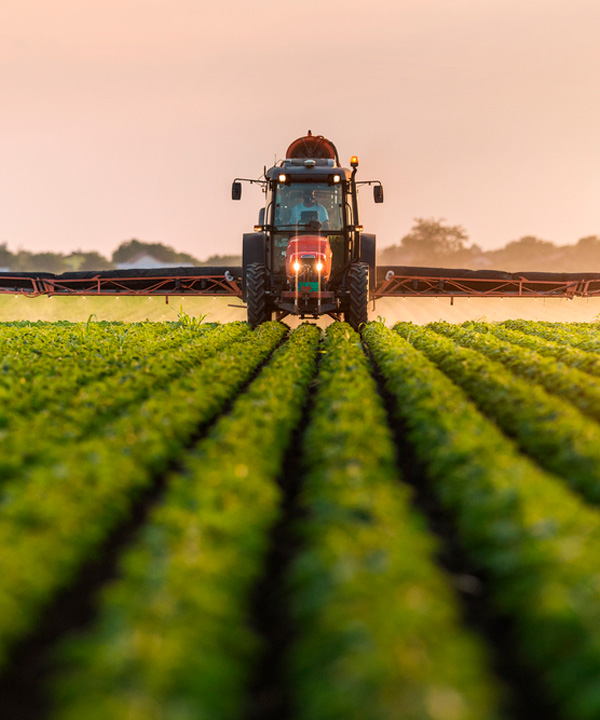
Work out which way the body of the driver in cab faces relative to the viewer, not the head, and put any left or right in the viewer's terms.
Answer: facing the viewer

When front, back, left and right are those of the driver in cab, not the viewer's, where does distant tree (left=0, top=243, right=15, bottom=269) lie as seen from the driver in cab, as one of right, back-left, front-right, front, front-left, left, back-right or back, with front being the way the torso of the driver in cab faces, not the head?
back-right

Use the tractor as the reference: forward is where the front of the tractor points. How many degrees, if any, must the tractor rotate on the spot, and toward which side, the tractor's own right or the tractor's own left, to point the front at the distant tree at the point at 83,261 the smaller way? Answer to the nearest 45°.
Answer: approximately 135° to the tractor's own right

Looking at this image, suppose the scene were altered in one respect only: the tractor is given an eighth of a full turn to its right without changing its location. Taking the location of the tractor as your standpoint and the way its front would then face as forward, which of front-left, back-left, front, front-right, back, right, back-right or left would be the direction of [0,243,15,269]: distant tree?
right

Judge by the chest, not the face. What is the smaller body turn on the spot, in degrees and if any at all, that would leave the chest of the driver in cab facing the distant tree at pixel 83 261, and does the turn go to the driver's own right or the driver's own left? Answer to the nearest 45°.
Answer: approximately 135° to the driver's own right
